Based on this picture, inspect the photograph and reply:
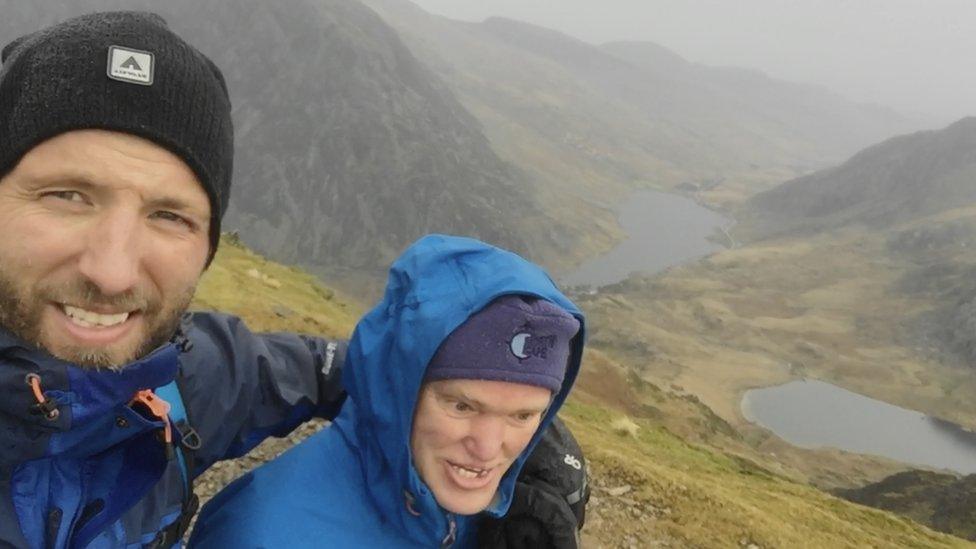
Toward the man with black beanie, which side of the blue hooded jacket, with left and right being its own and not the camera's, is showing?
right

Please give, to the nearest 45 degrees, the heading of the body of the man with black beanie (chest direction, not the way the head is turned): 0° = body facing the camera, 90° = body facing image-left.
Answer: approximately 0°

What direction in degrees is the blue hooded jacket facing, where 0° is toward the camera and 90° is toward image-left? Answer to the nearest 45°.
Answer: approximately 315°
